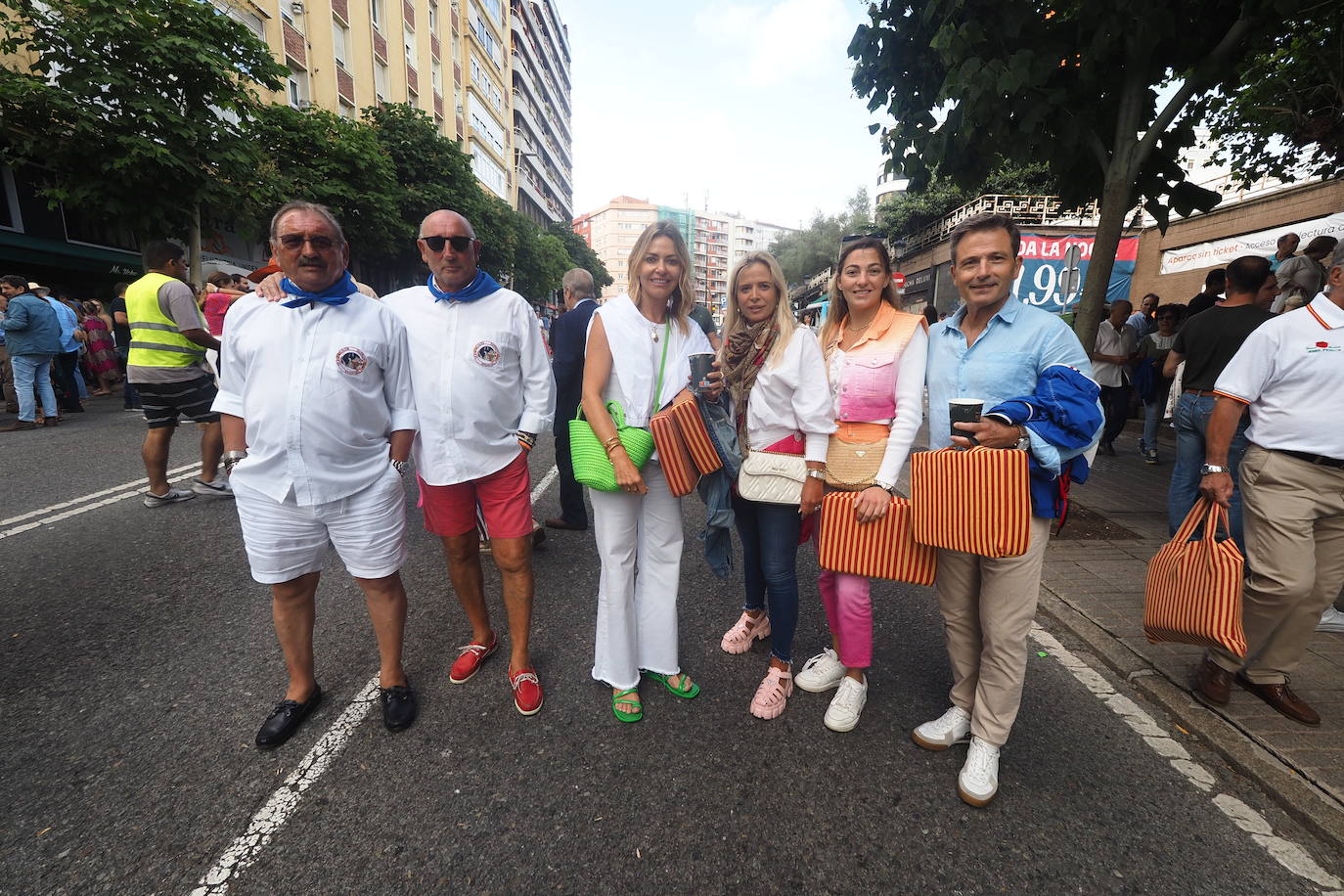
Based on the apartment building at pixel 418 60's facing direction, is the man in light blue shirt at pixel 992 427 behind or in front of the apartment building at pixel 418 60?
in front

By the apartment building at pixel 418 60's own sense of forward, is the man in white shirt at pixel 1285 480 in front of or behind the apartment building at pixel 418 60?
in front

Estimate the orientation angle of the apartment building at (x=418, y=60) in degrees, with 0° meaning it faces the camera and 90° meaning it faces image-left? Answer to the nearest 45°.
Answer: approximately 315°

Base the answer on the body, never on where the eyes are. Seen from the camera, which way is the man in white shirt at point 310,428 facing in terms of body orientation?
toward the camera

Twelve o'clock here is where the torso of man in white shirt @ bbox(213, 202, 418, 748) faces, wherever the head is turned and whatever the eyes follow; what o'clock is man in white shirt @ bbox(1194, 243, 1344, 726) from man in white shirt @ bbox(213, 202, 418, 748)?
man in white shirt @ bbox(1194, 243, 1344, 726) is roughly at 10 o'clock from man in white shirt @ bbox(213, 202, 418, 748).

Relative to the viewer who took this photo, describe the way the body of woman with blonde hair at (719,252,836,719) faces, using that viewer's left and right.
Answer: facing the viewer and to the left of the viewer

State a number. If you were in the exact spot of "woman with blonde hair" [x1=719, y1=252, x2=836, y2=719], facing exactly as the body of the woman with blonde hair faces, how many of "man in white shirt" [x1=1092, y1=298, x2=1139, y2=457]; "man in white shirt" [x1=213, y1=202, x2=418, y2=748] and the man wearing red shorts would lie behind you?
1

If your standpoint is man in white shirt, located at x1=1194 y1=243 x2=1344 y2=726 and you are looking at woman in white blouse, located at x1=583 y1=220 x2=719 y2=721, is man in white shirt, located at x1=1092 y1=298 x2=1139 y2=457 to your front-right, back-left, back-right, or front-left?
back-right

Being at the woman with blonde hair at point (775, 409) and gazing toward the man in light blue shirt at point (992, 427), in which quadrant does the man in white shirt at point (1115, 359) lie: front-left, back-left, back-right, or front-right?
front-left

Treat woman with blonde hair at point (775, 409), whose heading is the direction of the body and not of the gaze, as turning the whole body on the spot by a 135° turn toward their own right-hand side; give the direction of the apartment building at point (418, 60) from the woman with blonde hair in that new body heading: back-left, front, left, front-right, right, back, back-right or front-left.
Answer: front-left
